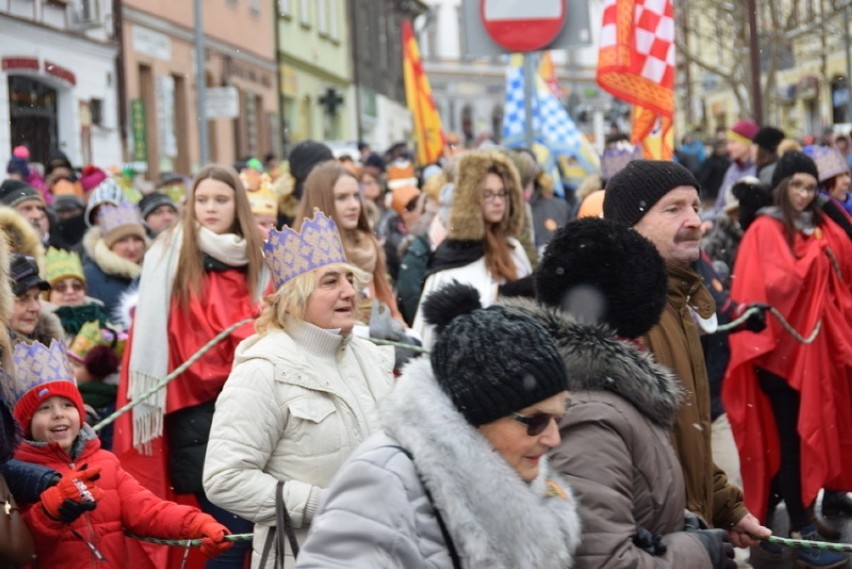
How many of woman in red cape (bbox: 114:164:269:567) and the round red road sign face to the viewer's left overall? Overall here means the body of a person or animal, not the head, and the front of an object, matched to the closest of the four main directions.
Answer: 0

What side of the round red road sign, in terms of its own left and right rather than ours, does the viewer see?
front

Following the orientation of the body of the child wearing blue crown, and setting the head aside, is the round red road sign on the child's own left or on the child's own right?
on the child's own left

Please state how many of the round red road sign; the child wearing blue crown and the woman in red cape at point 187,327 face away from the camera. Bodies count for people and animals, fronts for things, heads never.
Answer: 0

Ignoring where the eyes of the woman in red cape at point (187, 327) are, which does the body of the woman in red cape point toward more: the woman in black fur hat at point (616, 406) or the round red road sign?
the woman in black fur hat

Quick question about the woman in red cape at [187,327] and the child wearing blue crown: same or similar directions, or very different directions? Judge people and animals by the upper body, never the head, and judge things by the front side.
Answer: same or similar directions

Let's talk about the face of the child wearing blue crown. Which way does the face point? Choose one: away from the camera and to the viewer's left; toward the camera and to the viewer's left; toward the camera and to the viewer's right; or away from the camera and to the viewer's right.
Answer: toward the camera and to the viewer's right

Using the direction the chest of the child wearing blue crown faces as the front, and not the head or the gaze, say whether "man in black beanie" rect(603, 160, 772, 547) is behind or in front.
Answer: in front

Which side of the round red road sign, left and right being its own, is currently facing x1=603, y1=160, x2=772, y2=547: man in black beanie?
front

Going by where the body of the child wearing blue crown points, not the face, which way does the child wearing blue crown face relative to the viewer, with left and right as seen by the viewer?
facing the viewer and to the right of the viewer
